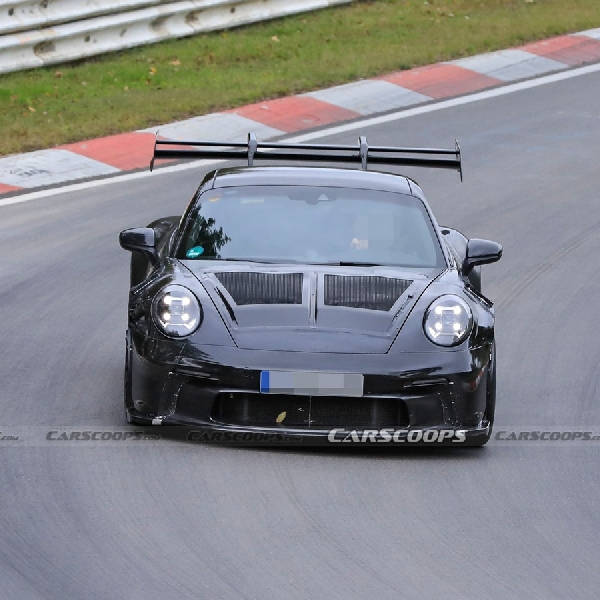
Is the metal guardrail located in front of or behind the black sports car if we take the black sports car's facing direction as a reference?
behind

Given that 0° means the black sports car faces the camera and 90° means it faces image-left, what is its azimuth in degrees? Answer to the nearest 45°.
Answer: approximately 0°
